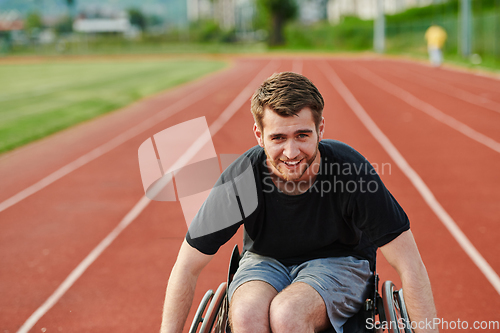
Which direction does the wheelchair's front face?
toward the camera

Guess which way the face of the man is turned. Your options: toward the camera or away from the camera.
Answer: toward the camera
